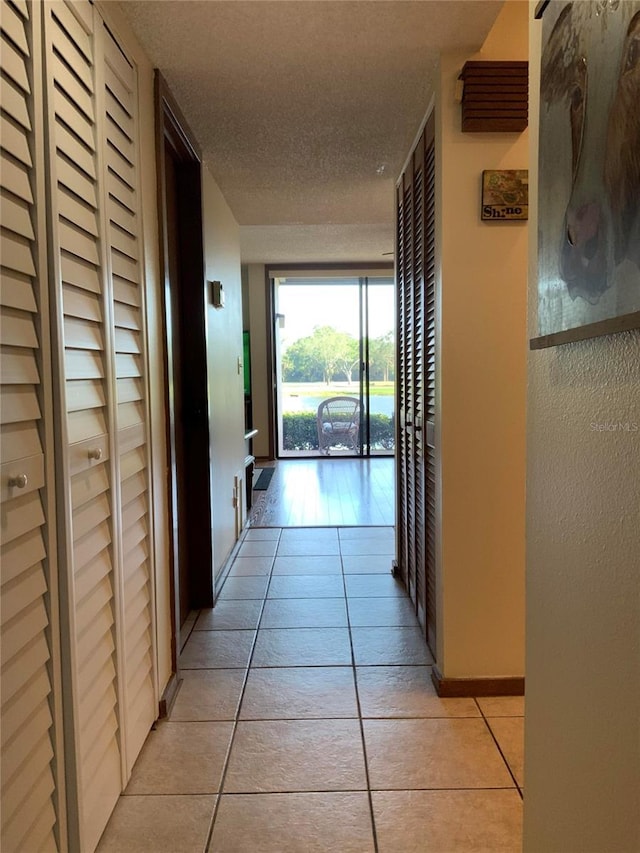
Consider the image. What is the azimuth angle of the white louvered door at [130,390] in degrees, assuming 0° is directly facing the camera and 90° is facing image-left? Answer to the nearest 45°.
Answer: approximately 270°

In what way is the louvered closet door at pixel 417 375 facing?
to the viewer's left

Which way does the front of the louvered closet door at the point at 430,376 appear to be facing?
to the viewer's left

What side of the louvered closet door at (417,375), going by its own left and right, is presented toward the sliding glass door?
right

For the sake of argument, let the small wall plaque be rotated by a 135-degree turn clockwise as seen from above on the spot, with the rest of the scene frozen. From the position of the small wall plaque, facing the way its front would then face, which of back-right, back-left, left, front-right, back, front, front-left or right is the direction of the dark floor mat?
front

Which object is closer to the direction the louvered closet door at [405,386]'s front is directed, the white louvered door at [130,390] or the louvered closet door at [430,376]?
the white louvered door

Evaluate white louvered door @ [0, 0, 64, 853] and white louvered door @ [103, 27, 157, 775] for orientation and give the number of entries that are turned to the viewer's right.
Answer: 2

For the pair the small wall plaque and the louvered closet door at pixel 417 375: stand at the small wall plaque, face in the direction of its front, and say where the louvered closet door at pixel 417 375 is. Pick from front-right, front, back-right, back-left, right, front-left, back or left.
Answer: back-right

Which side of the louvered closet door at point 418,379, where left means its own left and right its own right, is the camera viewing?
left

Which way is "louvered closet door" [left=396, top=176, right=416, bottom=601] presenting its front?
to the viewer's left

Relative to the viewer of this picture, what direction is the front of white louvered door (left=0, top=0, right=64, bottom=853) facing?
facing to the right of the viewer
